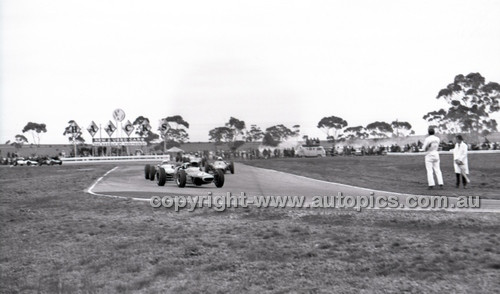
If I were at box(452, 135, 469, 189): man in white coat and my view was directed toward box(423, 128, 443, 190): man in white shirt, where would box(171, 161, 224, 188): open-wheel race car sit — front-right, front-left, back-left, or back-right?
front-right

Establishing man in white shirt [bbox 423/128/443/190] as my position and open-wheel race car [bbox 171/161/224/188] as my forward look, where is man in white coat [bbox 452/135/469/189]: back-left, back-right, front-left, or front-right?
back-right

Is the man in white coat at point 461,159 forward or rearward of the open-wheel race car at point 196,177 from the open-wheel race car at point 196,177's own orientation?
forward

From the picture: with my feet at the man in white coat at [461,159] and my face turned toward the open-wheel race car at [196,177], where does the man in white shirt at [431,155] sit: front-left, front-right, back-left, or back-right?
front-left

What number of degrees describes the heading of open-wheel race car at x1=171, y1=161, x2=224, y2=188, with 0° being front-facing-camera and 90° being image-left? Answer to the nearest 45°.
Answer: approximately 315°

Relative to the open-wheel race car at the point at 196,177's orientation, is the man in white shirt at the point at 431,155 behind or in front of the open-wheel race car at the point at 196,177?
in front
